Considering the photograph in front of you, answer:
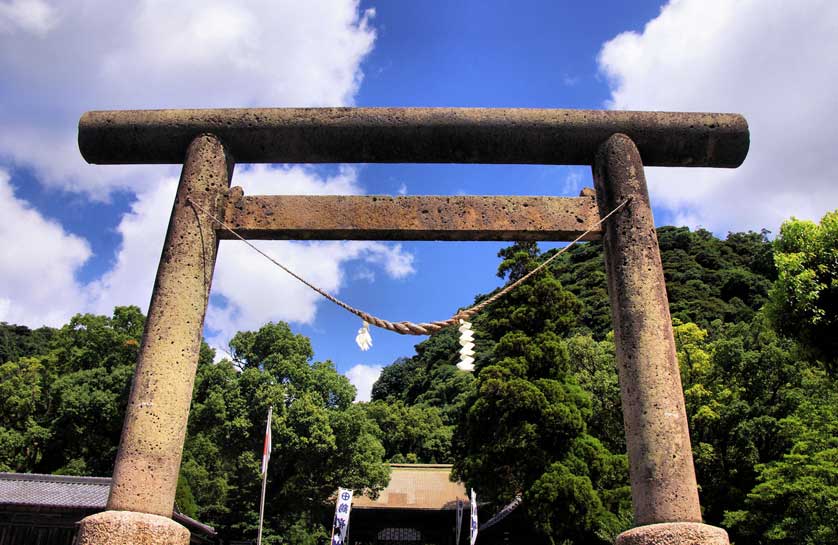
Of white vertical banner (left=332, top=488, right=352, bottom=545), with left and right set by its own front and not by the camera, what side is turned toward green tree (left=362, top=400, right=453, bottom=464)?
back

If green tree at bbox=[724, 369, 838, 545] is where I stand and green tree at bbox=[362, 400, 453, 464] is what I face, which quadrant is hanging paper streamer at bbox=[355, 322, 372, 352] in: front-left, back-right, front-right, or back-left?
back-left

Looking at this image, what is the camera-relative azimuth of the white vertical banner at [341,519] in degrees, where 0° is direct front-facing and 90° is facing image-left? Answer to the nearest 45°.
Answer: approximately 0°

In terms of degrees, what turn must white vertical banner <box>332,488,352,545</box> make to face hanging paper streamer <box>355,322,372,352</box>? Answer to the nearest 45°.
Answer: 0° — it already faces it

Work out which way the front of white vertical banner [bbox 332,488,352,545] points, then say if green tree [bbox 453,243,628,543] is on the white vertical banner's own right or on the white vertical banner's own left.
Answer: on the white vertical banner's own left

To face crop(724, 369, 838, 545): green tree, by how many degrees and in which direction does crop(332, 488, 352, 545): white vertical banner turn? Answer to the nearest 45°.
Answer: approximately 45° to its left

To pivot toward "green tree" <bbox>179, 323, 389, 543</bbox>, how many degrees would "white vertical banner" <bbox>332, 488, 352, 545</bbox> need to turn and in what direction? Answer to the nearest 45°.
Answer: approximately 135° to its right
